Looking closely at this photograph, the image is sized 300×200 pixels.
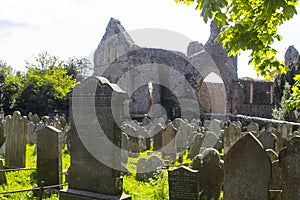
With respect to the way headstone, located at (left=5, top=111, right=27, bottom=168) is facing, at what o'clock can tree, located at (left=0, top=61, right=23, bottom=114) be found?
The tree is roughly at 6 o'clock from the headstone.

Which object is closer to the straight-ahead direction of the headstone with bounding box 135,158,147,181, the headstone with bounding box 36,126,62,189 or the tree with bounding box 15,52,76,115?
the headstone

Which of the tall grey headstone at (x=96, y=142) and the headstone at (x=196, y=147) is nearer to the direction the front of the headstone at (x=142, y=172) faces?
the tall grey headstone

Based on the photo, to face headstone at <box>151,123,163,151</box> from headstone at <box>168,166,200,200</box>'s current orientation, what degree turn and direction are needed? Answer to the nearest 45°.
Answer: approximately 180°

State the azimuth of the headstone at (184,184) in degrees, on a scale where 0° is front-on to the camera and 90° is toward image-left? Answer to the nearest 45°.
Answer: approximately 0°

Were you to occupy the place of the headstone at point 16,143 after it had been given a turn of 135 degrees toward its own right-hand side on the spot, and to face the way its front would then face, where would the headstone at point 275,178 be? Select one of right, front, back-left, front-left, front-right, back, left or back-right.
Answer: back

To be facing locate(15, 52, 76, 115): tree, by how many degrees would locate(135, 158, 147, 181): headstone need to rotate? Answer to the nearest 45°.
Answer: approximately 180°

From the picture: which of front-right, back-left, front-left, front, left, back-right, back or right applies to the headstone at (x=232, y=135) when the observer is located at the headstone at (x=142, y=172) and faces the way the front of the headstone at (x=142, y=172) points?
back-left

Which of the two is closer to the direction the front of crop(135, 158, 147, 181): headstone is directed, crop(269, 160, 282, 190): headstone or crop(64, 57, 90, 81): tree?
the headstone
